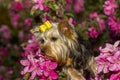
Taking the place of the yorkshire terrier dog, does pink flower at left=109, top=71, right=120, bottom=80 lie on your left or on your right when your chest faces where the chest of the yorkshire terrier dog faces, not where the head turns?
on your left

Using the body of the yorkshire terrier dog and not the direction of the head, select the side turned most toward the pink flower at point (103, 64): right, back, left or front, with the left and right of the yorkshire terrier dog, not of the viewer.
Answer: left

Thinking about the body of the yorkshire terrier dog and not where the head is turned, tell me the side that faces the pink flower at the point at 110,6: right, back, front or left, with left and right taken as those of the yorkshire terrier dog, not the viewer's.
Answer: back

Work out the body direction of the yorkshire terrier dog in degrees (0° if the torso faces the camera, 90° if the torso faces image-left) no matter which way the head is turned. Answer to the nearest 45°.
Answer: approximately 45°

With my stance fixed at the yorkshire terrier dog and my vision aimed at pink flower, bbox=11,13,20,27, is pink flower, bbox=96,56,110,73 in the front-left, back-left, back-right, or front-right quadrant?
back-right

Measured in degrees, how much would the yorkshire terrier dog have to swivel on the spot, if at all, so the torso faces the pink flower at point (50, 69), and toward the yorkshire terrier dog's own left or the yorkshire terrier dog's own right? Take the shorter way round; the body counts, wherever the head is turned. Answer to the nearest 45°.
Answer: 0° — it already faces it

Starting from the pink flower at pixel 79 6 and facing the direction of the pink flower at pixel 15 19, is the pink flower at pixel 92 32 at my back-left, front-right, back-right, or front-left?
back-left

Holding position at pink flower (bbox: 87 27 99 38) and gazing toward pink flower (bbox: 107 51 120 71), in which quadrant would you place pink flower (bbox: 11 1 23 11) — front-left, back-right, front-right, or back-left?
back-right
